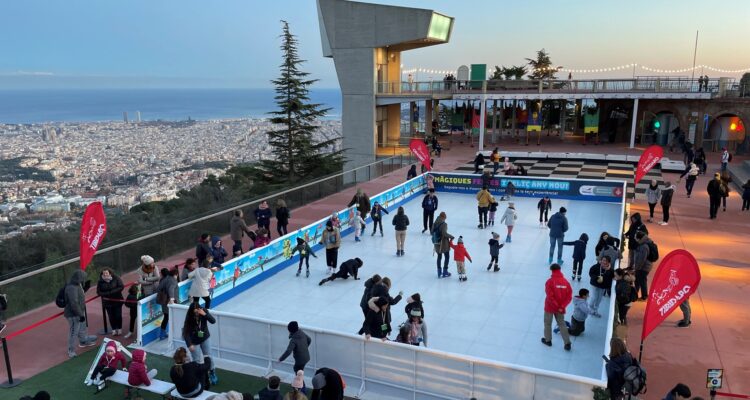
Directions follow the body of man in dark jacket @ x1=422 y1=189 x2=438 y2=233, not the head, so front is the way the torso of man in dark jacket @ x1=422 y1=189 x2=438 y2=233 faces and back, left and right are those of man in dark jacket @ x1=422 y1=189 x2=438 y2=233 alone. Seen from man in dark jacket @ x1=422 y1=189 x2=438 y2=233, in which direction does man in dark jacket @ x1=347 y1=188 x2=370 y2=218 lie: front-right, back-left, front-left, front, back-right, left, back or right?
right

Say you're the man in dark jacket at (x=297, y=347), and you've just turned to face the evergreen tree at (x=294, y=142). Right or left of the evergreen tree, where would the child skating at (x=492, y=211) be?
right

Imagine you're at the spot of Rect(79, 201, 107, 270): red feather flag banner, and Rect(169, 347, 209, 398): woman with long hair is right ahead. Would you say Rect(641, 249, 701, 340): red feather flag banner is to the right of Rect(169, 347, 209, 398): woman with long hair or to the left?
left

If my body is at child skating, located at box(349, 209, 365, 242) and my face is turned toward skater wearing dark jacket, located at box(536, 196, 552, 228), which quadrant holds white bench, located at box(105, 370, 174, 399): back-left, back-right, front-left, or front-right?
back-right

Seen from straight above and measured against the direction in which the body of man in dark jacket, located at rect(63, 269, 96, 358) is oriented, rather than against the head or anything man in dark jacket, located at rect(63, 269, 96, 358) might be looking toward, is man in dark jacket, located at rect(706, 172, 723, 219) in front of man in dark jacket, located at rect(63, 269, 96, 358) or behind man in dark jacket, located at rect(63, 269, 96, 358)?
in front

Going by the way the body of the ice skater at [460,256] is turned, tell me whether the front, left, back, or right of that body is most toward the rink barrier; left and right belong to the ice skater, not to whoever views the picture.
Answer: back

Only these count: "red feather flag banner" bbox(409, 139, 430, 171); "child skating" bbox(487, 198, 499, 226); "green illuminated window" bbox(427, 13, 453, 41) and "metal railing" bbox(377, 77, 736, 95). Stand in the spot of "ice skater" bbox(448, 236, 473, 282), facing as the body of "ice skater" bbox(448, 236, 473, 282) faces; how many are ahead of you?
4

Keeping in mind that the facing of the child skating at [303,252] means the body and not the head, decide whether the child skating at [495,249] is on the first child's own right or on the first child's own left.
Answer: on the first child's own left

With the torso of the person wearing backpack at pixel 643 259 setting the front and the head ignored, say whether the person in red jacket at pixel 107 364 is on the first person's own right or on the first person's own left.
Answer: on the first person's own left

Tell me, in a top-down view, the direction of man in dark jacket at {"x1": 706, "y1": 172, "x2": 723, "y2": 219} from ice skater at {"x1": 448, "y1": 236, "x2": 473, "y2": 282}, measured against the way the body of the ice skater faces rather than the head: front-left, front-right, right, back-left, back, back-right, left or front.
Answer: front-right

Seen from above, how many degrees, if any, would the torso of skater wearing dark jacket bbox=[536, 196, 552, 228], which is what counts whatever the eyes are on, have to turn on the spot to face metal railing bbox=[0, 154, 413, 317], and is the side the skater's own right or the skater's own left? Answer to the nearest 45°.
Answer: approximately 45° to the skater's own right

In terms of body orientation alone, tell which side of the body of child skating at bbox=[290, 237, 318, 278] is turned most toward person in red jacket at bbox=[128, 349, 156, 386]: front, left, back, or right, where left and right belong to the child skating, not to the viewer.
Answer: front

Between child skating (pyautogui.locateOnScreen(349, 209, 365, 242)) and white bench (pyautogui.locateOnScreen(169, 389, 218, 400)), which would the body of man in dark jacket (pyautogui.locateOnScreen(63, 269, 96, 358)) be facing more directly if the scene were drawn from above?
the child skating
